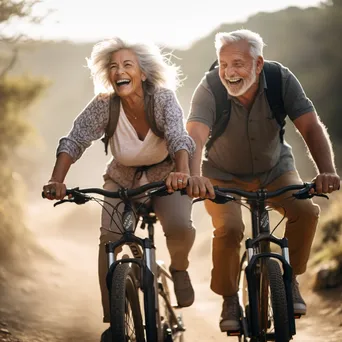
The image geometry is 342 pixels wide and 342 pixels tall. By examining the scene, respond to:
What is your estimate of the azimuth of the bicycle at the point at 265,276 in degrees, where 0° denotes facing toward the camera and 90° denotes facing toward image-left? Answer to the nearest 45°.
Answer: approximately 0°

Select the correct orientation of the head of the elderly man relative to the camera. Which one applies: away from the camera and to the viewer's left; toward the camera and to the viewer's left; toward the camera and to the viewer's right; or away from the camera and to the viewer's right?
toward the camera and to the viewer's left

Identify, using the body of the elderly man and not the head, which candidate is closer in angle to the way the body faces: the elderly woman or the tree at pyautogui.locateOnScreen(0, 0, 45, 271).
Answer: the elderly woman

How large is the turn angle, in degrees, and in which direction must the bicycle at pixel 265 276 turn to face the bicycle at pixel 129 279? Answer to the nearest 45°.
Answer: approximately 90° to its right
